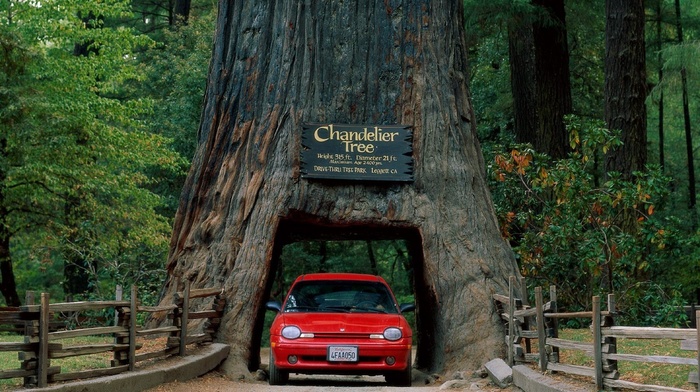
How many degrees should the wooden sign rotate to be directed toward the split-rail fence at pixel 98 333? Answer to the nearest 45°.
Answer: approximately 45° to its right

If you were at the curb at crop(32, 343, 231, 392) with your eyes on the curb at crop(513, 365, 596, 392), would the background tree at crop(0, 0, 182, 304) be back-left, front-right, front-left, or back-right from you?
back-left

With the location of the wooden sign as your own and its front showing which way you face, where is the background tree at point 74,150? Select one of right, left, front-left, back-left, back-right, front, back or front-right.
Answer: back-right

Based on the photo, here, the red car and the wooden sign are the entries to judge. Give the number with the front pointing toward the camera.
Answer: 2

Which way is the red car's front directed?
toward the camera

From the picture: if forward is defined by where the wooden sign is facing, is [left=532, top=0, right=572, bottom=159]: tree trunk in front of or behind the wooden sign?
behind

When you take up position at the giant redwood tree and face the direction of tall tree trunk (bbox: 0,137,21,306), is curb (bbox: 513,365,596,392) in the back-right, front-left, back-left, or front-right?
back-left

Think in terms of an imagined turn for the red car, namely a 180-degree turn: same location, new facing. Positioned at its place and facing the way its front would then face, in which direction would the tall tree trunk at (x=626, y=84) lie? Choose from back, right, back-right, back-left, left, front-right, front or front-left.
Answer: front-right

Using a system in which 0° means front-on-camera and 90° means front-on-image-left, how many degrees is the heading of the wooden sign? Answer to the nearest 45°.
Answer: approximately 0°
